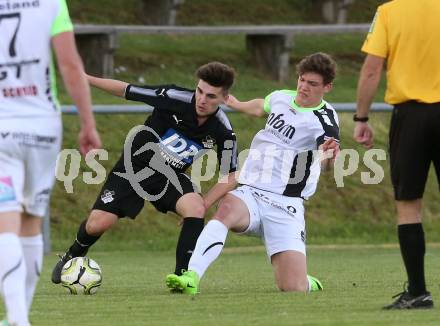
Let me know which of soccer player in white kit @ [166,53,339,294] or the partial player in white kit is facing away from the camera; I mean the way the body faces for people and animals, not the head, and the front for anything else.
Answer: the partial player in white kit

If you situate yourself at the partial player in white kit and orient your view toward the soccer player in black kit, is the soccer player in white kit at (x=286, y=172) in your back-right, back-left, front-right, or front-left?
front-right

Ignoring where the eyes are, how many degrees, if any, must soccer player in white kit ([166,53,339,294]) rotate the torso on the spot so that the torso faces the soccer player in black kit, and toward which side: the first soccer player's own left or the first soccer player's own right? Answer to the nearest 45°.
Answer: approximately 45° to the first soccer player's own right

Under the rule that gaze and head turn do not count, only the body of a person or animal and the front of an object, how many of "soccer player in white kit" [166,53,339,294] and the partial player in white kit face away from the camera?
1

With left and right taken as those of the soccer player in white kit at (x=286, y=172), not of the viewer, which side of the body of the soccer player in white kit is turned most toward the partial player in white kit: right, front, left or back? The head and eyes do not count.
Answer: front

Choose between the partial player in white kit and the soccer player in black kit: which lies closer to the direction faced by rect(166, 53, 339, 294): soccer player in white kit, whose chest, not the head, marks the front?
the partial player in white kit

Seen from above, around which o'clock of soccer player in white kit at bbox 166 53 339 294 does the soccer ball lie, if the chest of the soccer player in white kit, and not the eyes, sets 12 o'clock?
The soccer ball is roughly at 1 o'clock from the soccer player in white kit.

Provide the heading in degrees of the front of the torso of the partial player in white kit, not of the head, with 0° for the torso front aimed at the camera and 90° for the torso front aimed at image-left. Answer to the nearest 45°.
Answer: approximately 180°
